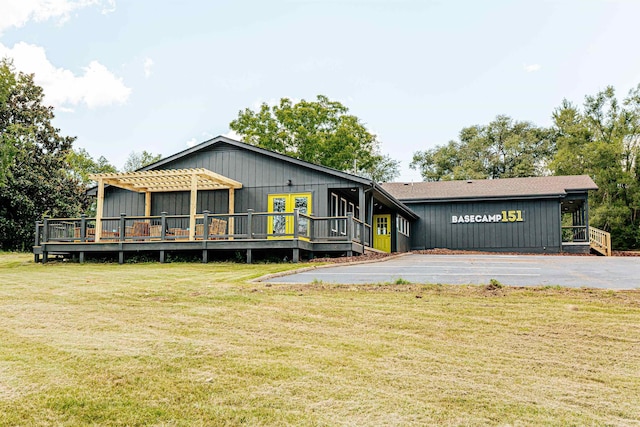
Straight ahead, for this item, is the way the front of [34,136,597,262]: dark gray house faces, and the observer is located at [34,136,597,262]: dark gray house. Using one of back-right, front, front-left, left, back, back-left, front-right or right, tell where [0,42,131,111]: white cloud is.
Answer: back-right

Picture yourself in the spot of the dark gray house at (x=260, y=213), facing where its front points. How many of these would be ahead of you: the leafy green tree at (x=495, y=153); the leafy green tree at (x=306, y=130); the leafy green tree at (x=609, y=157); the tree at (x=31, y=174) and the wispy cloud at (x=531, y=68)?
0

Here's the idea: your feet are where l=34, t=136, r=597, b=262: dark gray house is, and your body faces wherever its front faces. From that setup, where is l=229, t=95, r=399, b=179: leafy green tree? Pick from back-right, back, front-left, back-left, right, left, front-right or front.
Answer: back

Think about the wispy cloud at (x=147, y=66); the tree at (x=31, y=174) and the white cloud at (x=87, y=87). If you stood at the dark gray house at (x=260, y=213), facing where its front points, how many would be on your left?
0

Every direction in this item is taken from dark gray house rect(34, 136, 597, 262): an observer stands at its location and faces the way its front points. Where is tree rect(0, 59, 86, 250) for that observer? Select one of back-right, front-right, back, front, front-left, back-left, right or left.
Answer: back-right

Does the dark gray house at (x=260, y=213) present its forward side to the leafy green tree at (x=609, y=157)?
no

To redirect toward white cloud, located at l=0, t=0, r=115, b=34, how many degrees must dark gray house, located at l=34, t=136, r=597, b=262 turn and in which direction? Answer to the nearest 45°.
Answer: approximately 135° to its right

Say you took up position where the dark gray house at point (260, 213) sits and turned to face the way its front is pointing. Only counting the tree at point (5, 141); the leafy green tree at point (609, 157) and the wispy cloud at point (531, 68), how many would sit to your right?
1

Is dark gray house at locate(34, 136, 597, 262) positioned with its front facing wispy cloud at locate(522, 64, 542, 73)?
no

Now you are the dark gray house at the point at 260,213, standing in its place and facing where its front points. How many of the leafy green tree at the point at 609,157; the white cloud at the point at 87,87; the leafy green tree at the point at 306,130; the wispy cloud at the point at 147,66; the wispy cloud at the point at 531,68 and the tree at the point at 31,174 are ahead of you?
0

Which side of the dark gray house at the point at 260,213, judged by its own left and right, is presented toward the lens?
front

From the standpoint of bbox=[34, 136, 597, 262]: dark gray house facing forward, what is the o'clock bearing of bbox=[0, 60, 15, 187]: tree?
The tree is roughly at 3 o'clock from the dark gray house.

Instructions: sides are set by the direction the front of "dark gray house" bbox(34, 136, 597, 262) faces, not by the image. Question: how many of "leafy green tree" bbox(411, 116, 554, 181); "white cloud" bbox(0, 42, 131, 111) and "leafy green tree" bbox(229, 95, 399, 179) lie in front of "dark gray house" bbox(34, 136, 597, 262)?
0

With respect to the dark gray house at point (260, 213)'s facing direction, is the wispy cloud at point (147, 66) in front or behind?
behind
